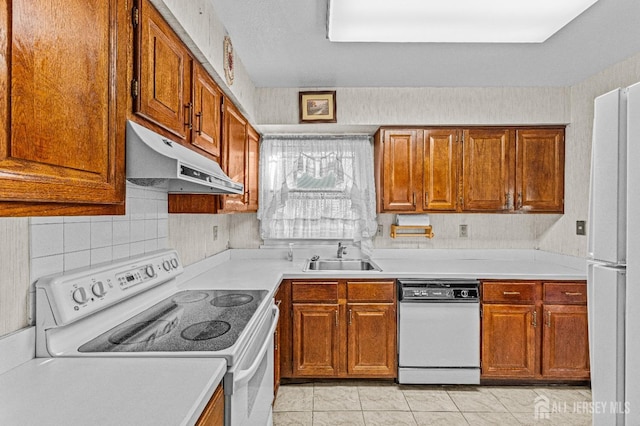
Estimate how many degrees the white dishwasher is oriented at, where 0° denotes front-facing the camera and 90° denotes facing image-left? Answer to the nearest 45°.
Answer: approximately 0°

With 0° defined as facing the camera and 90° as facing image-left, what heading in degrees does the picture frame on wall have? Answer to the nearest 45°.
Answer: approximately 0°

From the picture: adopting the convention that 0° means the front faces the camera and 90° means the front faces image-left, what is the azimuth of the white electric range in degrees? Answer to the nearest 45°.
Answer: approximately 315°

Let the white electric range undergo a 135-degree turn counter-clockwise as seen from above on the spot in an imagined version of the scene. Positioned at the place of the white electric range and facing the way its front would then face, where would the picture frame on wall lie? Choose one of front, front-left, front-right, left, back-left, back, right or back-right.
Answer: front-right

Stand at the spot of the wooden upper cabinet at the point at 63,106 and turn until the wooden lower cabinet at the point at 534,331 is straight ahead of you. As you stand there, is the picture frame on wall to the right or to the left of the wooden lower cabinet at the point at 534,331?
left

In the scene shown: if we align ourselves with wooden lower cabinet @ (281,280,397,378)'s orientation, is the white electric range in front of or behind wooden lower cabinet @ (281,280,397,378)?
in front

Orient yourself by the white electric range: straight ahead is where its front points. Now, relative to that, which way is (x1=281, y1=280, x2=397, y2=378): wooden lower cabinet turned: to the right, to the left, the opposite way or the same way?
to the right
